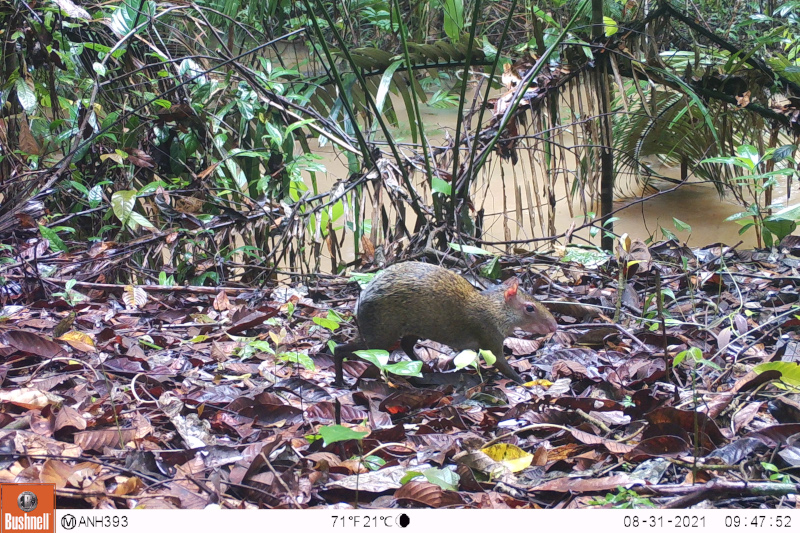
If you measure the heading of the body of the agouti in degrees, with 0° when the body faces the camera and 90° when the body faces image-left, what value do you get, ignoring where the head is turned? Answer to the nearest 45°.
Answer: approximately 270°

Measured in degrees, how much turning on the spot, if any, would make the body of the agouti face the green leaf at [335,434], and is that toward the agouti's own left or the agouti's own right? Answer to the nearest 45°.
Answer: approximately 90° to the agouti's own right

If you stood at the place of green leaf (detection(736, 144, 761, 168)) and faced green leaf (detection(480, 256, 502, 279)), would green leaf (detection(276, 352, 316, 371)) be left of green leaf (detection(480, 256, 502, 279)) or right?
left

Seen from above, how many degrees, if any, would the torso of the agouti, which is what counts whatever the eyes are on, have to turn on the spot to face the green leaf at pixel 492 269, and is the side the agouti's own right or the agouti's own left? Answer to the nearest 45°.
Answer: approximately 90° to the agouti's own left

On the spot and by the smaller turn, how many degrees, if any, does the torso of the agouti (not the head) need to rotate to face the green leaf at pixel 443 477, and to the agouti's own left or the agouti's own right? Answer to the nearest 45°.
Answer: approximately 90° to the agouti's own right

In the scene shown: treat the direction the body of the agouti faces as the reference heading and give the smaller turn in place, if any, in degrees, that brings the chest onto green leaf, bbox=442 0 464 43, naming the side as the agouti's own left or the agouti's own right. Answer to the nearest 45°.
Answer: approximately 90° to the agouti's own left
